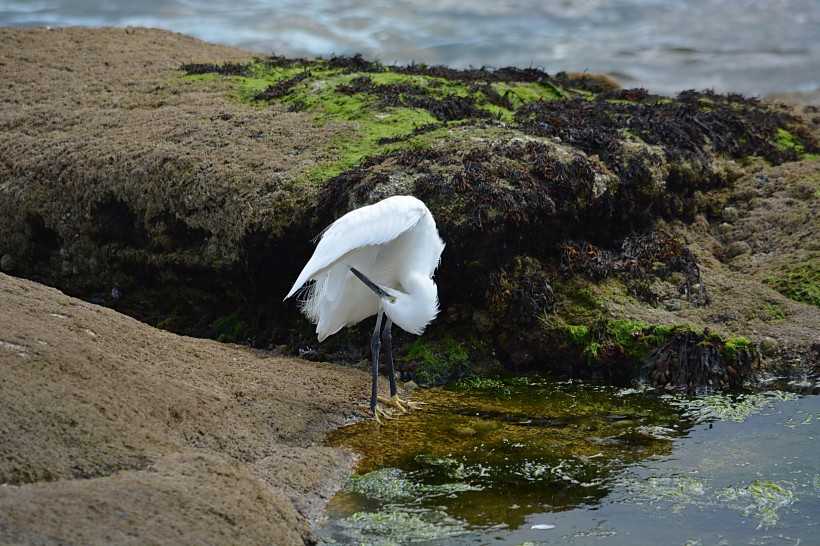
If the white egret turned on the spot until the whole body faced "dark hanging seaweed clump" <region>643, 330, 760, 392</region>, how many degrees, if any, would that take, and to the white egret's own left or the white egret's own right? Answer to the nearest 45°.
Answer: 0° — it already faces it

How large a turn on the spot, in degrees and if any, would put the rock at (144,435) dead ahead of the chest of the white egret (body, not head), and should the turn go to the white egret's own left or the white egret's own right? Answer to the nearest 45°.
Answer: approximately 135° to the white egret's own right

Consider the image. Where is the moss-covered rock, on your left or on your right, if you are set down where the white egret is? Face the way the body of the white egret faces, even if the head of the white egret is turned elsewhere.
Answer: on your left

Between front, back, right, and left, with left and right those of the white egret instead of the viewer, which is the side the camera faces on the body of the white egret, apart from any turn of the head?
right

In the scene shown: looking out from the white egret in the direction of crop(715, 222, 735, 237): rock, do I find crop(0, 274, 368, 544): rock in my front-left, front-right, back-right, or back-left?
back-right

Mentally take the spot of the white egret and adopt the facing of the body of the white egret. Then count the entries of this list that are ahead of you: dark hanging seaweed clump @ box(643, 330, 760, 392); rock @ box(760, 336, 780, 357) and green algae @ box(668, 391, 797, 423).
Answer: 3

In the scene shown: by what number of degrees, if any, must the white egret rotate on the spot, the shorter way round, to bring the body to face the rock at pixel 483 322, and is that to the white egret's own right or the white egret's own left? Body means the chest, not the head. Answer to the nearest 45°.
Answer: approximately 45° to the white egret's own left

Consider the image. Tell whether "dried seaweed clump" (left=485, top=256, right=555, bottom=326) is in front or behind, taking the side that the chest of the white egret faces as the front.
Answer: in front

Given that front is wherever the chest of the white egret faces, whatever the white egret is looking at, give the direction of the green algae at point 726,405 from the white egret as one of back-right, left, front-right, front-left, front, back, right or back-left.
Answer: front

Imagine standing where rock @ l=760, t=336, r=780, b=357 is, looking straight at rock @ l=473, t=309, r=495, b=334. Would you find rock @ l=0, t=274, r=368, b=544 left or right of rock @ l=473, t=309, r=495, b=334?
left

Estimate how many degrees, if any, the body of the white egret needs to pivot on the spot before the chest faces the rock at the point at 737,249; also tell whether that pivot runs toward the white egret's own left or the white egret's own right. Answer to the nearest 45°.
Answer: approximately 45° to the white egret's own left

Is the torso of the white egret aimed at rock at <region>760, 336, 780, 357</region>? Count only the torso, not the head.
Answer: yes

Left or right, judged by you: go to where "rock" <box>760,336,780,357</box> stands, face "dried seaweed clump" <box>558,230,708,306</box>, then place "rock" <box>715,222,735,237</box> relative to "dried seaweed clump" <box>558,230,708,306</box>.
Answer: right
